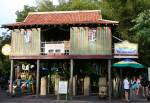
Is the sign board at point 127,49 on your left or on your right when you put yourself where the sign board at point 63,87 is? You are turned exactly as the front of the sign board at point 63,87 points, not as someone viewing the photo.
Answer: on your left

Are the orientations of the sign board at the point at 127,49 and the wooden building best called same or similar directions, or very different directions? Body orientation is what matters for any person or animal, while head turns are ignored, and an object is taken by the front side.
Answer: same or similar directions

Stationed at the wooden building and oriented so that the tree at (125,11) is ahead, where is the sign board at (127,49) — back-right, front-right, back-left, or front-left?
front-right

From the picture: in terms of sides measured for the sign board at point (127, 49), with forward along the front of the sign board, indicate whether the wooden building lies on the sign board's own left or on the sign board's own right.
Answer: on the sign board's own right

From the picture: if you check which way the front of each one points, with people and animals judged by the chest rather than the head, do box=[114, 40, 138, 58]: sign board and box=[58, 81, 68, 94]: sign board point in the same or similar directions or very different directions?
same or similar directions

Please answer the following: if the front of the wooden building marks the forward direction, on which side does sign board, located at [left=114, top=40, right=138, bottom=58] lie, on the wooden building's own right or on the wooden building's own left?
on the wooden building's own left

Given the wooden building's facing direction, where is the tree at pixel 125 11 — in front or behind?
behind

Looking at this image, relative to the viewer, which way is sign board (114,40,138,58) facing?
toward the camera

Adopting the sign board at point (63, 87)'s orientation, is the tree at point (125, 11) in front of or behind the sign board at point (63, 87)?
behind

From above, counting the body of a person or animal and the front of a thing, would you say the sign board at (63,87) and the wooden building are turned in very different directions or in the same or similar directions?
same or similar directions

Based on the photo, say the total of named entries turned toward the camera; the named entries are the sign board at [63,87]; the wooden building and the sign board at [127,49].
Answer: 3

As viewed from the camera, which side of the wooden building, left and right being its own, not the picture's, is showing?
front

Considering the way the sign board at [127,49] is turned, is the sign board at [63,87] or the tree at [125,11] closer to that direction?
the sign board
